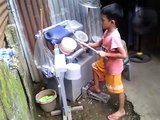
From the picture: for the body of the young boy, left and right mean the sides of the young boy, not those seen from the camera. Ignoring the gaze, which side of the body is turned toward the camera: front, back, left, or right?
left

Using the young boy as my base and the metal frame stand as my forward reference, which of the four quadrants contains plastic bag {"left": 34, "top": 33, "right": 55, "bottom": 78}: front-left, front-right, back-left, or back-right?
front-right

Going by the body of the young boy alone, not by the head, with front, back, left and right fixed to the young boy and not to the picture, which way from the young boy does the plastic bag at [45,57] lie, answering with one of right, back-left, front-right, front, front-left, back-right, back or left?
front

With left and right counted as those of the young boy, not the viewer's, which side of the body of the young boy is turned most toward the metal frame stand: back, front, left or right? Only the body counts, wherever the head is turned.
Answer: front

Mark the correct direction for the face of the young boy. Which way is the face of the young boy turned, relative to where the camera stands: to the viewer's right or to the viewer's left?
to the viewer's left
